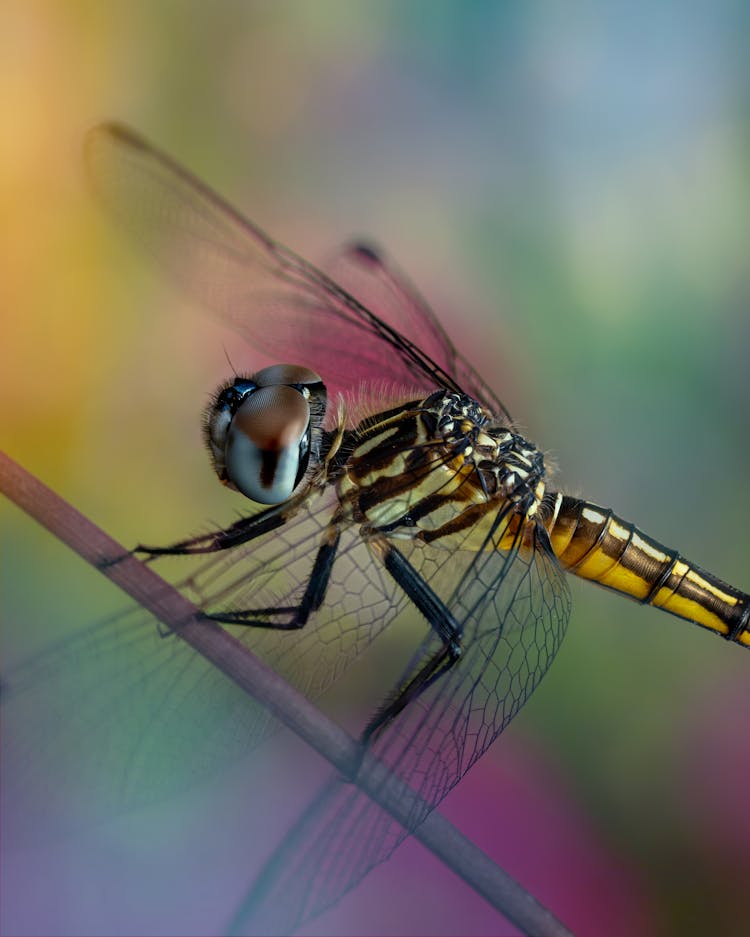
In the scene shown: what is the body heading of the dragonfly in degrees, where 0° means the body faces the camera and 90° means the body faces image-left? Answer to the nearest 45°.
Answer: approximately 90°
